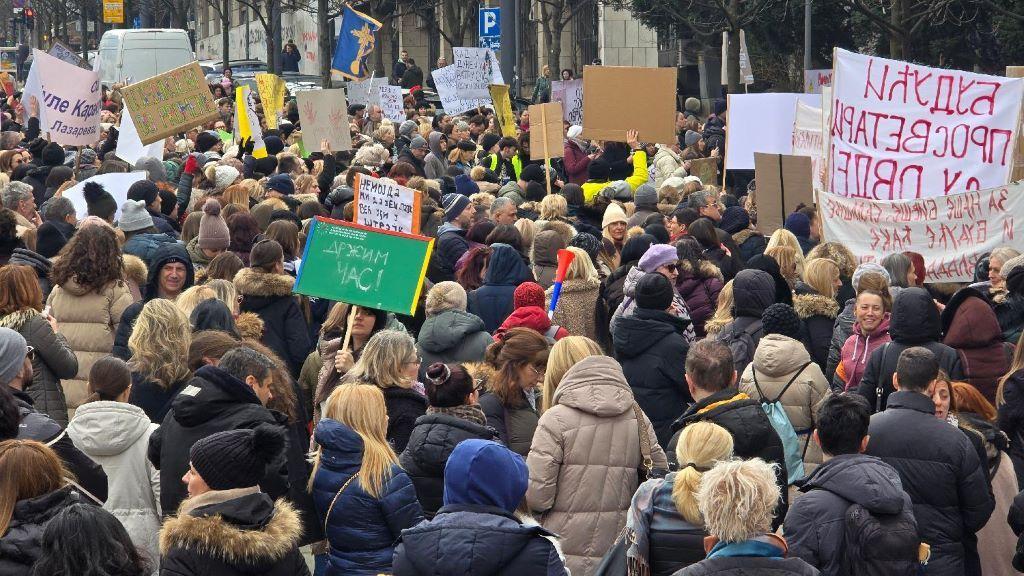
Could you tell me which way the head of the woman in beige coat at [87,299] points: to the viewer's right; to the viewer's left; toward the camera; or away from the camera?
away from the camera

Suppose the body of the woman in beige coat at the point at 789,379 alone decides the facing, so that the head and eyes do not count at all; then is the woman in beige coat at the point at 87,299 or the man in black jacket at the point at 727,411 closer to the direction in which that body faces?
the woman in beige coat

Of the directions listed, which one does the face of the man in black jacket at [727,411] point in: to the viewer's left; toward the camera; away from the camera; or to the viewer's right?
away from the camera

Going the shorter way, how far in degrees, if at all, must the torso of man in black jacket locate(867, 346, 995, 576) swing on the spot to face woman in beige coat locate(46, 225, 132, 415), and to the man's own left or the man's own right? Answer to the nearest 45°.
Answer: approximately 90° to the man's own left

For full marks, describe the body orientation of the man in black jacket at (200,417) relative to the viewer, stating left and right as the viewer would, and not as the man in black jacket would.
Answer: facing away from the viewer and to the right of the viewer

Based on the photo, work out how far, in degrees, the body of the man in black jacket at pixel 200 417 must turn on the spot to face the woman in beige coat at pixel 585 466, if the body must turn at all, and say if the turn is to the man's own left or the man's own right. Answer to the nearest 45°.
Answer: approximately 45° to the man's own right

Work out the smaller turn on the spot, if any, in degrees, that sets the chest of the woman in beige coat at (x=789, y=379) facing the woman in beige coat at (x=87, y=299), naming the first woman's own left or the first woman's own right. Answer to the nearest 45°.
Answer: approximately 90° to the first woman's own left

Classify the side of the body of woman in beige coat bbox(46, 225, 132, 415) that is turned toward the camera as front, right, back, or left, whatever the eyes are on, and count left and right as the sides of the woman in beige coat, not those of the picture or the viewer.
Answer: back

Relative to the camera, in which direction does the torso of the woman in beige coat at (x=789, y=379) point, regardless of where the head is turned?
away from the camera

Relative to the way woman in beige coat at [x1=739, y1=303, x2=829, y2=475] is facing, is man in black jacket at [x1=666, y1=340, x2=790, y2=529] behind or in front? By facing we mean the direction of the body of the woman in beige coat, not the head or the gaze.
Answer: behind

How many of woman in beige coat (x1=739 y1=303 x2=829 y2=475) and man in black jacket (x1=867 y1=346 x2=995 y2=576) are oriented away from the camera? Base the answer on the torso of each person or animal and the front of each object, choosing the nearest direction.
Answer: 2

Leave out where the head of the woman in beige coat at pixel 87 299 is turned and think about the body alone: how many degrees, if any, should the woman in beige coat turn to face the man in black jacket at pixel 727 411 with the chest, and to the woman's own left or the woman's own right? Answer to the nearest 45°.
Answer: approximately 135° to the woman's own right

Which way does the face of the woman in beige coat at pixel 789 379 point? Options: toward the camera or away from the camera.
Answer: away from the camera

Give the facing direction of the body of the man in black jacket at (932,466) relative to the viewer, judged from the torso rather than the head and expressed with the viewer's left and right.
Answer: facing away from the viewer
